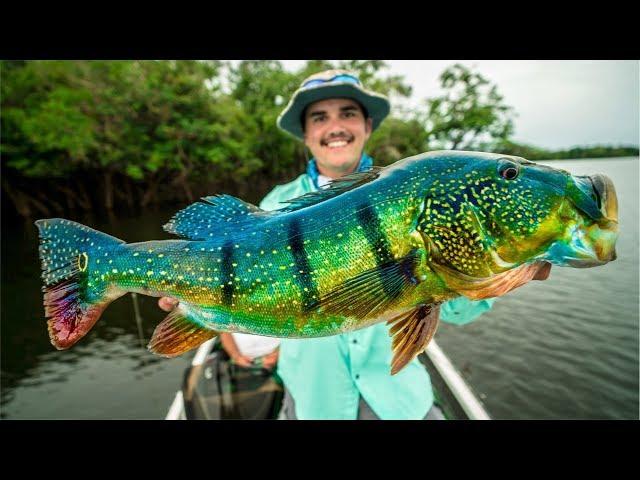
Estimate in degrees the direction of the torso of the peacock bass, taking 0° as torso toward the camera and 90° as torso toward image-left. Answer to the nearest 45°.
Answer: approximately 270°

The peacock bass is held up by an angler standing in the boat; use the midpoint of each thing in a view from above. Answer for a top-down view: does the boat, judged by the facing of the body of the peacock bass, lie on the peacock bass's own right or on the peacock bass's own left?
on the peacock bass's own left

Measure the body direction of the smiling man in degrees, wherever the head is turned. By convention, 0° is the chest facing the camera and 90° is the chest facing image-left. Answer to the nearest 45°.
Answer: approximately 0°
